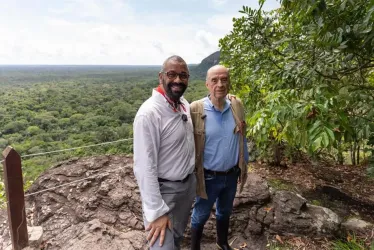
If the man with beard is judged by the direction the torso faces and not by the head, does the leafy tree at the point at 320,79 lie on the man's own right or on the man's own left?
on the man's own left

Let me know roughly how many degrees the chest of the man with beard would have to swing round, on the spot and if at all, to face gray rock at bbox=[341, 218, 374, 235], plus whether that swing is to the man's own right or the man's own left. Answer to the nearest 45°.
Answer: approximately 90° to the man's own left

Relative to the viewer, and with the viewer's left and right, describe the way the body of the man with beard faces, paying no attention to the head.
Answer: facing the viewer and to the right of the viewer

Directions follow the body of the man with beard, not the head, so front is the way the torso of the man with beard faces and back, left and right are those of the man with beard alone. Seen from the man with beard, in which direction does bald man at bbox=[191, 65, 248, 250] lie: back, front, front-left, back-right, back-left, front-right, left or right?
left
